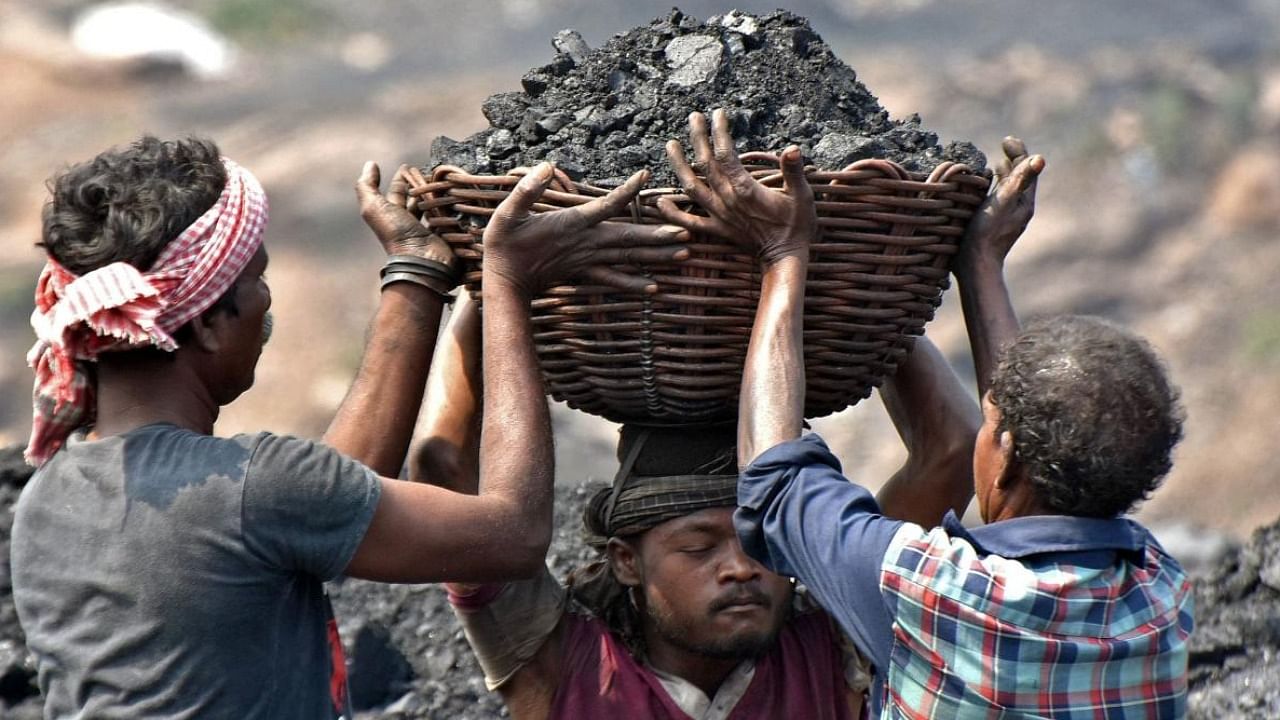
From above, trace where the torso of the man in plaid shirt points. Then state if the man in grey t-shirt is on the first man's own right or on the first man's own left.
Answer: on the first man's own left

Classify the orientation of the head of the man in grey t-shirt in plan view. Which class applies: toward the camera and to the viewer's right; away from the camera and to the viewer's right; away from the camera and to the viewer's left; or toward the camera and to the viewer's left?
away from the camera and to the viewer's right

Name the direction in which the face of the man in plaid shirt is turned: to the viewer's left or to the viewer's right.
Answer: to the viewer's left

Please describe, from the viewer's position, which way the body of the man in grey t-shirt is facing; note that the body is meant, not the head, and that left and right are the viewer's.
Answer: facing away from the viewer and to the right of the viewer

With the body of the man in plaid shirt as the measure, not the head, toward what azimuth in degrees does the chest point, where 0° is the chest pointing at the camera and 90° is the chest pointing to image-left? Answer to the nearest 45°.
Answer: approximately 135°
